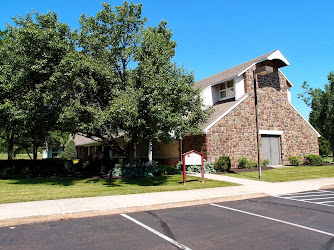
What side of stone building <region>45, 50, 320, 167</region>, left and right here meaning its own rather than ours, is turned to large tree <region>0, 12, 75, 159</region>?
right

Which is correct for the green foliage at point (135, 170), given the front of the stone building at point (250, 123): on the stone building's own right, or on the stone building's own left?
on the stone building's own right

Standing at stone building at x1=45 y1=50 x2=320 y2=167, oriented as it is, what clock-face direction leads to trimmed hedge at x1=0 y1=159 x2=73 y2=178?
The trimmed hedge is roughly at 4 o'clock from the stone building.

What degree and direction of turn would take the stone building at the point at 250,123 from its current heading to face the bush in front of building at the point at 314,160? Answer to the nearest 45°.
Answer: approximately 45° to its left

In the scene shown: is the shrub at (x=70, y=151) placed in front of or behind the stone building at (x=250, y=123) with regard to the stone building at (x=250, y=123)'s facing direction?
behind

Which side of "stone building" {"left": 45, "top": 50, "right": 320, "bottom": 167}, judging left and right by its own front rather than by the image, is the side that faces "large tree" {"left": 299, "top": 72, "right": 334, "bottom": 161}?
left

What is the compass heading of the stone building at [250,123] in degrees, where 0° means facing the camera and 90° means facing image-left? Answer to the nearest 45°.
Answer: approximately 315°

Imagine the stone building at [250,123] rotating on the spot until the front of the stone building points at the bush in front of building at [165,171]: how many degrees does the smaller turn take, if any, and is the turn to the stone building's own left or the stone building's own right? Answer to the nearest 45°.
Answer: approximately 90° to the stone building's own right
